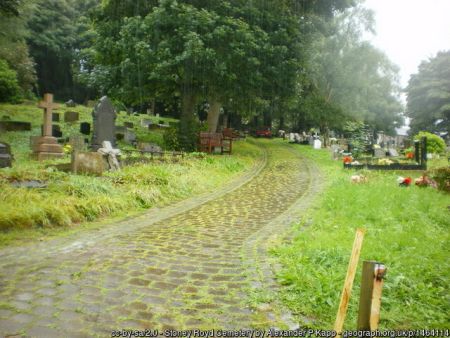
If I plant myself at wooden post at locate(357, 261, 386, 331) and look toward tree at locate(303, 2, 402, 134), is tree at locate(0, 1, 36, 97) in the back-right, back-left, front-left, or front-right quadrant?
front-left

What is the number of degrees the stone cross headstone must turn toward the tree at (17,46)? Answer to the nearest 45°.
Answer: approximately 180°

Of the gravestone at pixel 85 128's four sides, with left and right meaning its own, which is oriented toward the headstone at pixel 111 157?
front

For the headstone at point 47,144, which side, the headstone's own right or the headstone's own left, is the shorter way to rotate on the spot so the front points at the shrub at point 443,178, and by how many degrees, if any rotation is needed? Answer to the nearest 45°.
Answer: approximately 45° to the headstone's own left

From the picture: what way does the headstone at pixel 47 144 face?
toward the camera

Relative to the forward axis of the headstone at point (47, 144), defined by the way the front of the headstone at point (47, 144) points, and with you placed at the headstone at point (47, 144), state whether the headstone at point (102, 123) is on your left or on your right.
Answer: on your left

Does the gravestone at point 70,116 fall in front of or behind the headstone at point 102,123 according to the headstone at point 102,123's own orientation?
behind

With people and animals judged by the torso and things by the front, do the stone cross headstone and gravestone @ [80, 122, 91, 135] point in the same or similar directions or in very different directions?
same or similar directions

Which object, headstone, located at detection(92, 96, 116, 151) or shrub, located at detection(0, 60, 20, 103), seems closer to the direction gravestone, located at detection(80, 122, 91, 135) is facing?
the headstone

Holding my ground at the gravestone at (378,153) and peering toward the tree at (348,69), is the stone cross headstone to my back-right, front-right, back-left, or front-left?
back-left

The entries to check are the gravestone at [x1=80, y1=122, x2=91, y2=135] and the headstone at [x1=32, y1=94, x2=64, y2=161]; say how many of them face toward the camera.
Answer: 2

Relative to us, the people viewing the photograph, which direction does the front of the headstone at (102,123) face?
facing the viewer

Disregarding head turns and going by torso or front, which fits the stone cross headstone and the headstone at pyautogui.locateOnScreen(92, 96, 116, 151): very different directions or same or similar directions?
same or similar directions

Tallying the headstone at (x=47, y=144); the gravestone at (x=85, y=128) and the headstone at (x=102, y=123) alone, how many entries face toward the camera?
3

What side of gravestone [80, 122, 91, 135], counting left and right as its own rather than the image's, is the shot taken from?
front
